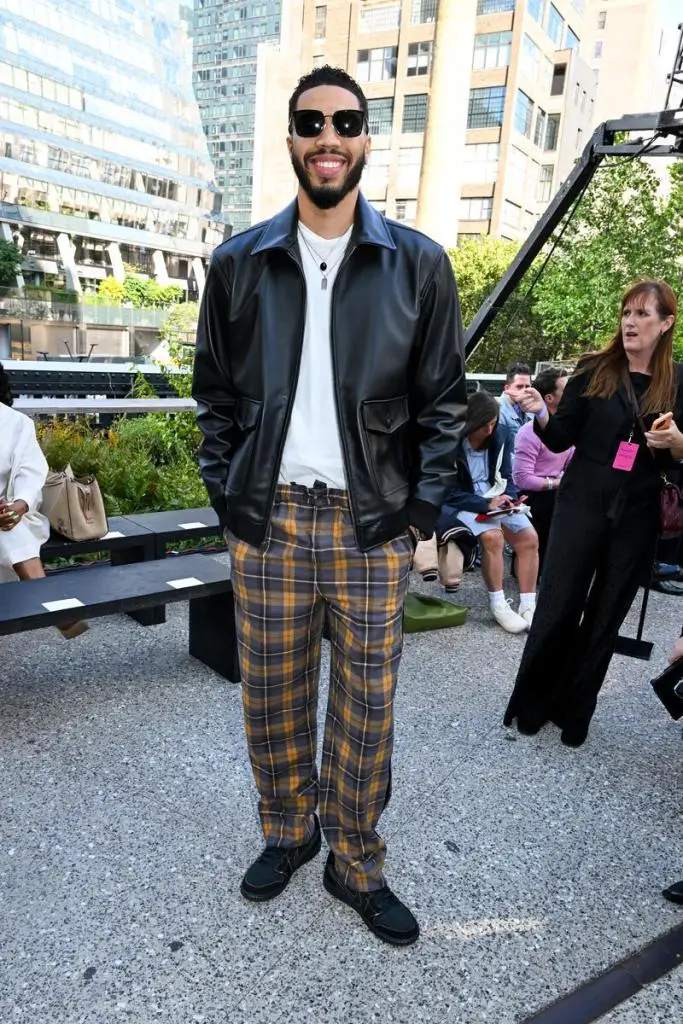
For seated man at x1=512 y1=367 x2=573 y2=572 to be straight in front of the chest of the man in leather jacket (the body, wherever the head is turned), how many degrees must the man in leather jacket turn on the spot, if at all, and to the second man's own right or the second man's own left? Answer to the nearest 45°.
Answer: approximately 135° to the second man's own left

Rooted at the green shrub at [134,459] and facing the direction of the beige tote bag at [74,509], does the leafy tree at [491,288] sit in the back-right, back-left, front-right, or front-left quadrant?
back-left

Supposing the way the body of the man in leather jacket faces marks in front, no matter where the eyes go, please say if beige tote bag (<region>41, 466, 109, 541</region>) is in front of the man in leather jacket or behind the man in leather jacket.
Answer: behind

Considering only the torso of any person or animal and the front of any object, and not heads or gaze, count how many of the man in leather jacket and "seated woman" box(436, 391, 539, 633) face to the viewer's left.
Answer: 0

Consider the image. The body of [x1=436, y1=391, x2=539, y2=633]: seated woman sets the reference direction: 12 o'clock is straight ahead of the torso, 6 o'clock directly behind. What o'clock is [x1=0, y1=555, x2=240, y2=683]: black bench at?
The black bench is roughly at 3 o'clock from the seated woman.

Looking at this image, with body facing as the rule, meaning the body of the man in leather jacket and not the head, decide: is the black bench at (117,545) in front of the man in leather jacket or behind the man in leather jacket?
behind

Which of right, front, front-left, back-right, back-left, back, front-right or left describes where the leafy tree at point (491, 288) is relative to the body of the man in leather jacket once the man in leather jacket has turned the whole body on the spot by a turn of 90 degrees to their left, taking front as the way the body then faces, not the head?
left

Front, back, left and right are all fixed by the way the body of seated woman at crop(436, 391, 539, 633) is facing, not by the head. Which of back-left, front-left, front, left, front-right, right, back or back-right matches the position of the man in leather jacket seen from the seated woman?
front-right

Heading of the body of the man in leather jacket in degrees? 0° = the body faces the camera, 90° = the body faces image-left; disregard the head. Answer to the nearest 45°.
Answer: approximately 0°

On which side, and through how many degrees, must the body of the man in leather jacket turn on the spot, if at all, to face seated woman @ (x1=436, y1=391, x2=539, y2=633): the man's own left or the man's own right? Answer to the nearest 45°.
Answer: approximately 180°

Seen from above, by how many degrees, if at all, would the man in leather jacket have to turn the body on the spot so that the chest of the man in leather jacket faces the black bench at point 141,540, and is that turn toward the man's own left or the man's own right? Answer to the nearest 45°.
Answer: approximately 135° to the man's own right

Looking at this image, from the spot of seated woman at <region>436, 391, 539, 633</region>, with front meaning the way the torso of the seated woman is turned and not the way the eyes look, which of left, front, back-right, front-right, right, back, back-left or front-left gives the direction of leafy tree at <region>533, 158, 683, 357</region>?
back-left

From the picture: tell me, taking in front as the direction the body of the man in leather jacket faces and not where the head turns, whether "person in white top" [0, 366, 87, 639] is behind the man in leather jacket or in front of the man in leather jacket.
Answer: behind

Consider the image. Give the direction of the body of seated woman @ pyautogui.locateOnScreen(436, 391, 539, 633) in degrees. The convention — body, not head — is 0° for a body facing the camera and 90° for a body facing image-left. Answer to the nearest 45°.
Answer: approximately 315°
